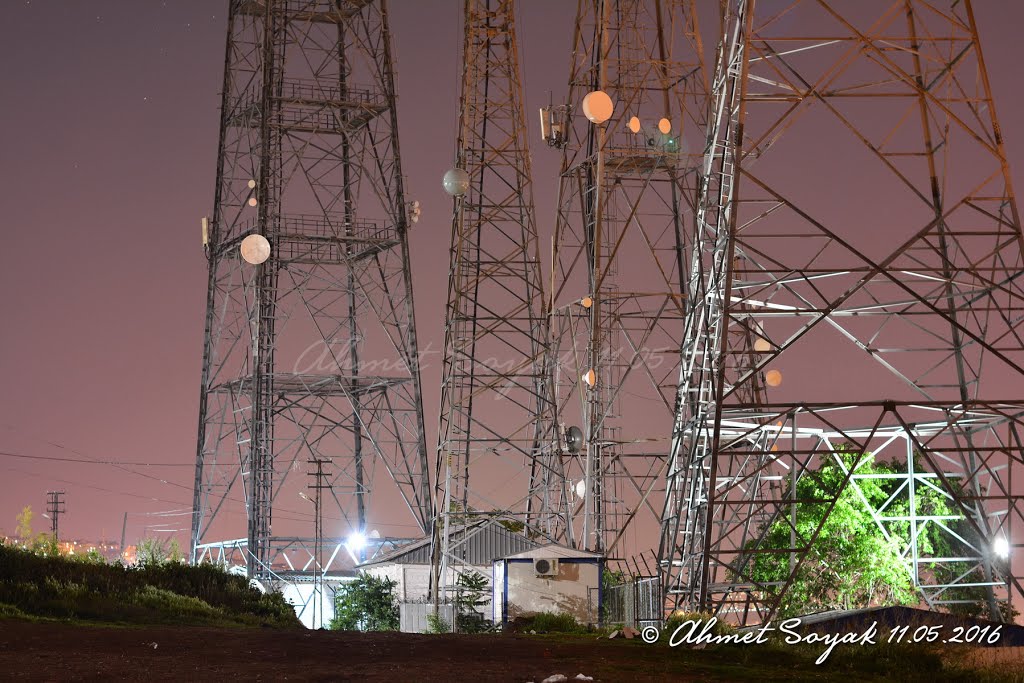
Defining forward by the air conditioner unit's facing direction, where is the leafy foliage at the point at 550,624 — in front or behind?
in front

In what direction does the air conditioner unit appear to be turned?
toward the camera

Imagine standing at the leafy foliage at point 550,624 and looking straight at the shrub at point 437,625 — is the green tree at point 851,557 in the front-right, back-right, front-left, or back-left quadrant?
back-right

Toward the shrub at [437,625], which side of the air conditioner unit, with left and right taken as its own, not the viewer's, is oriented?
right

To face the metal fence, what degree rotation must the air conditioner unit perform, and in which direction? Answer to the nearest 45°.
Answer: approximately 45° to its left

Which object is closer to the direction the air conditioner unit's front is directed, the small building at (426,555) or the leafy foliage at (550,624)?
the leafy foliage

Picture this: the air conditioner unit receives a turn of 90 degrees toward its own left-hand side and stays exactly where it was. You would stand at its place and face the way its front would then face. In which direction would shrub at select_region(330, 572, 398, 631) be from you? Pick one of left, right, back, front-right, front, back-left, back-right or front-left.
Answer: back-left

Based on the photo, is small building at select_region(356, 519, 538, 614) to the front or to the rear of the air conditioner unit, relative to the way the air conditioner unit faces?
to the rear

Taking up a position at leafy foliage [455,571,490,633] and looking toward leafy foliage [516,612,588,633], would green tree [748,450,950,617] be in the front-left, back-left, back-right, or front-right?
front-left

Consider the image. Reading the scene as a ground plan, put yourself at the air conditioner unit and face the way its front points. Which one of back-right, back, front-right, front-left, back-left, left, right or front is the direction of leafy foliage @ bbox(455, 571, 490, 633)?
right

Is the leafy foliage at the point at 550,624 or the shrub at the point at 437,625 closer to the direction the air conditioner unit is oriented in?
the leafy foliage

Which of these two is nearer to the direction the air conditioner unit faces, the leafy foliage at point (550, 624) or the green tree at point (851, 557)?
the leafy foliage
